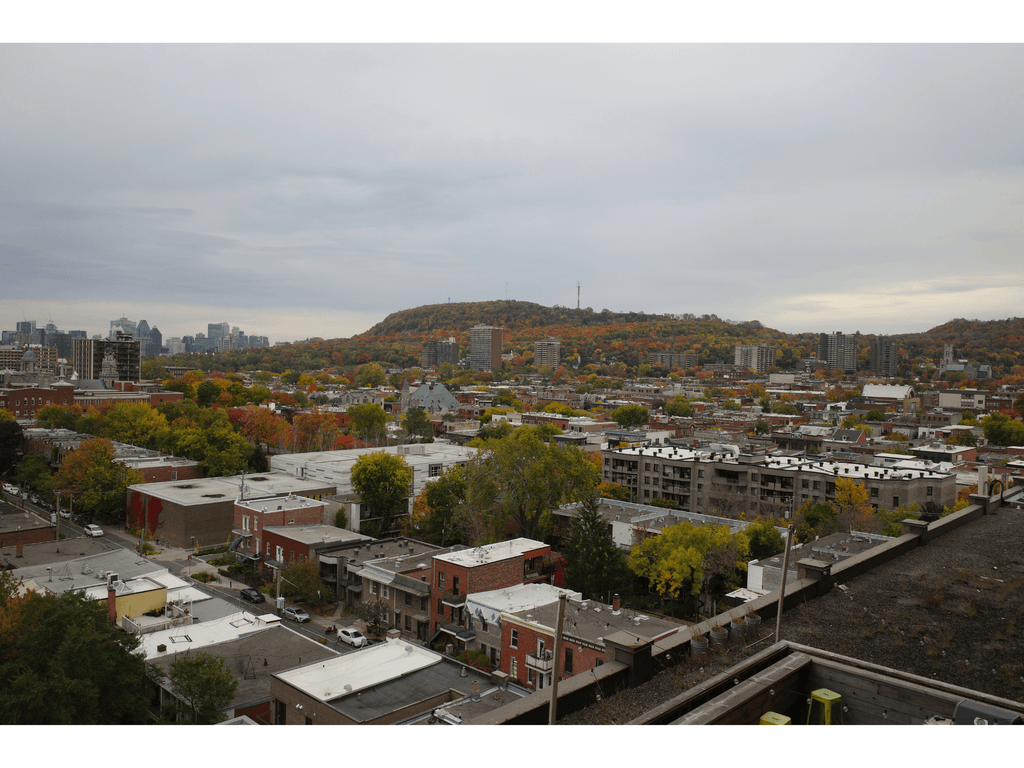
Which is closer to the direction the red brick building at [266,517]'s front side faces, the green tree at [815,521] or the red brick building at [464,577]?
the red brick building

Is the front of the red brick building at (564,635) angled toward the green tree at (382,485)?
no

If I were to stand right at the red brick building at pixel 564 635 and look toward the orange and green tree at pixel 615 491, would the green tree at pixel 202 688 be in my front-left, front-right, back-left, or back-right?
back-left

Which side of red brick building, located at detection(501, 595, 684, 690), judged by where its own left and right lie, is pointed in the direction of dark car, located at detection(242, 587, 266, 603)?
right

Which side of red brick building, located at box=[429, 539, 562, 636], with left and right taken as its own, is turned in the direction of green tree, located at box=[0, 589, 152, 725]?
front

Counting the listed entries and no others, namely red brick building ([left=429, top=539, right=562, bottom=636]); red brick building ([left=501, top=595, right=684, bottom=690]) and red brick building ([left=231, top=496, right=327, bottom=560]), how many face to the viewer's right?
0

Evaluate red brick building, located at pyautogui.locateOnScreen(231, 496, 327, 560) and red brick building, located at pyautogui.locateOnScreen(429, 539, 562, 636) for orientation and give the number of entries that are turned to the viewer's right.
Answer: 0

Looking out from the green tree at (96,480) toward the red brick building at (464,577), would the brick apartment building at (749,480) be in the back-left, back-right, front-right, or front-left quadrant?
front-left

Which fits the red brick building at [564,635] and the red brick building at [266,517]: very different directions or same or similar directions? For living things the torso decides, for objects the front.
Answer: same or similar directions

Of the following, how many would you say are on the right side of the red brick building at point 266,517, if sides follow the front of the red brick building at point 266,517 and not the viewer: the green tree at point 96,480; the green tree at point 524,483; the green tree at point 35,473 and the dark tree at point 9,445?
3

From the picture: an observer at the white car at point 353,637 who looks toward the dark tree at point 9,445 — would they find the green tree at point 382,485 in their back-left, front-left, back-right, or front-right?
front-right

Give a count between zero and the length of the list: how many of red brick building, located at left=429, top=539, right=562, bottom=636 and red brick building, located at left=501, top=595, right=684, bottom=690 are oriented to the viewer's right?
0

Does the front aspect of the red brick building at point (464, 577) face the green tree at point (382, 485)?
no

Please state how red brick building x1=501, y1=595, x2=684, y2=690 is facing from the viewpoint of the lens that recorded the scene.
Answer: facing the viewer and to the left of the viewer

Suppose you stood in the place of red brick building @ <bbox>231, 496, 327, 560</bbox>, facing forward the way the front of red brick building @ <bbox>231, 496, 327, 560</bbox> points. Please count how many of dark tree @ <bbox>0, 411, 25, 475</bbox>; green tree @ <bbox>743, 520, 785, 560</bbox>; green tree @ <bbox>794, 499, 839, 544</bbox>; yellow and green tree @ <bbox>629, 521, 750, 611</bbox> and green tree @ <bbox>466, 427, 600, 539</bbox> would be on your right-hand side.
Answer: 1

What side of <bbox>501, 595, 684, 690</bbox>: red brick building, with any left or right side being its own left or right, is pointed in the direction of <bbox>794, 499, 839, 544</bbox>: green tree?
back

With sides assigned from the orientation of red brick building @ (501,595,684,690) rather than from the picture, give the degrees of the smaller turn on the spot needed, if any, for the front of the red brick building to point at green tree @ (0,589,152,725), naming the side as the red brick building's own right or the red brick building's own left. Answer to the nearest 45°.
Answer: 0° — it already faces it

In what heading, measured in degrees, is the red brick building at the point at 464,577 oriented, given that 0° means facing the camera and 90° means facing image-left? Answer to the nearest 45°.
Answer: approximately 45°

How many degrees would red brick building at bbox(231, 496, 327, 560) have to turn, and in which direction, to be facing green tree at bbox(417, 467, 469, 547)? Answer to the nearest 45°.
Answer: approximately 135° to its left

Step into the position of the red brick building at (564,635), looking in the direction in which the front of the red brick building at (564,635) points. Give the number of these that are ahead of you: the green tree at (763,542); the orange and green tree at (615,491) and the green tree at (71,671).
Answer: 1

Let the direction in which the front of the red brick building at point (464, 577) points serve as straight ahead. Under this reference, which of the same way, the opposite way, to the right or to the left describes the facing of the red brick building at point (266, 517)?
the same way

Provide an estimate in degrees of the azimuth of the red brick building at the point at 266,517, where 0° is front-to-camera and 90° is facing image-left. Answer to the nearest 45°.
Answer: approximately 45°

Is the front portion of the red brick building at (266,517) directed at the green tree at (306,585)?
no
